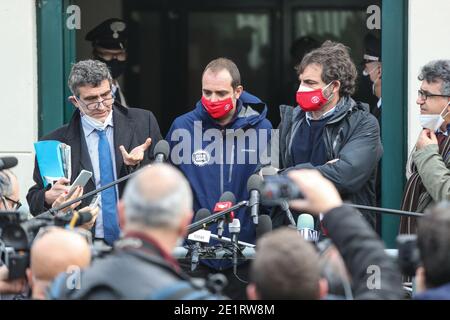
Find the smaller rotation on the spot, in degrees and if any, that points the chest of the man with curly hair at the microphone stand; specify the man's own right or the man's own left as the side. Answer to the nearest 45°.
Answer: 0° — they already face it

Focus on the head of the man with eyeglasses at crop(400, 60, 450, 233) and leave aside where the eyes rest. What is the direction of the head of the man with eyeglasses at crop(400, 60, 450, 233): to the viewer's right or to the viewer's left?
to the viewer's left

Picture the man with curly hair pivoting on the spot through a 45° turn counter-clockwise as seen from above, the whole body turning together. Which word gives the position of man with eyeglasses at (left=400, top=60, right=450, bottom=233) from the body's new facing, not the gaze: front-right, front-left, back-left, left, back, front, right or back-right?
left

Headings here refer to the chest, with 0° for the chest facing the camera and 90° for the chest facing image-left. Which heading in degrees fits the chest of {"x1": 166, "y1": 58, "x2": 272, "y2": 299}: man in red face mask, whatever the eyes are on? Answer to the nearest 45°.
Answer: approximately 0°

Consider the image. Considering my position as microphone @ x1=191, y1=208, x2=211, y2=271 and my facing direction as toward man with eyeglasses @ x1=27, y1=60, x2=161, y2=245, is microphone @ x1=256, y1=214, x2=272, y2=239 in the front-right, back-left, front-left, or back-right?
back-right

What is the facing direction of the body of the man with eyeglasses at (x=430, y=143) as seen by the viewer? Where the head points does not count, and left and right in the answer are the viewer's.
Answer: facing to the left of the viewer

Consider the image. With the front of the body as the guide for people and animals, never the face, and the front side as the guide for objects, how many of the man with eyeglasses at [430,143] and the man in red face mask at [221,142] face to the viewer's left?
1

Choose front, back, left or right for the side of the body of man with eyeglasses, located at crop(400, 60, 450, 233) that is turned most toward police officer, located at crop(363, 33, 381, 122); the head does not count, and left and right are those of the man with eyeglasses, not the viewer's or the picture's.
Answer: right
